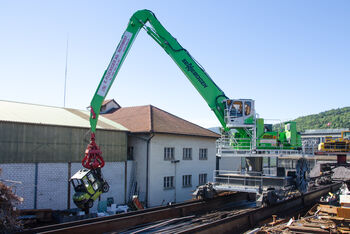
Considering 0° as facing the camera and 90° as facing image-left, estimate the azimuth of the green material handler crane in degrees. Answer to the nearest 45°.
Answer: approximately 90°

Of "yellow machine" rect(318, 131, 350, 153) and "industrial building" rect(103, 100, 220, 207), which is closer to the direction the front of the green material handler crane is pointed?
the industrial building

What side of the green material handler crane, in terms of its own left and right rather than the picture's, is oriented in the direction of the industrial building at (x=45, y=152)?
front

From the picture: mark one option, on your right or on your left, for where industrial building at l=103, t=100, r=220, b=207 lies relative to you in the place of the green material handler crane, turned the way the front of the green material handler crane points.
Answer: on your right

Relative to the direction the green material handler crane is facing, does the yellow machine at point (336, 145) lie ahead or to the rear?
to the rear
